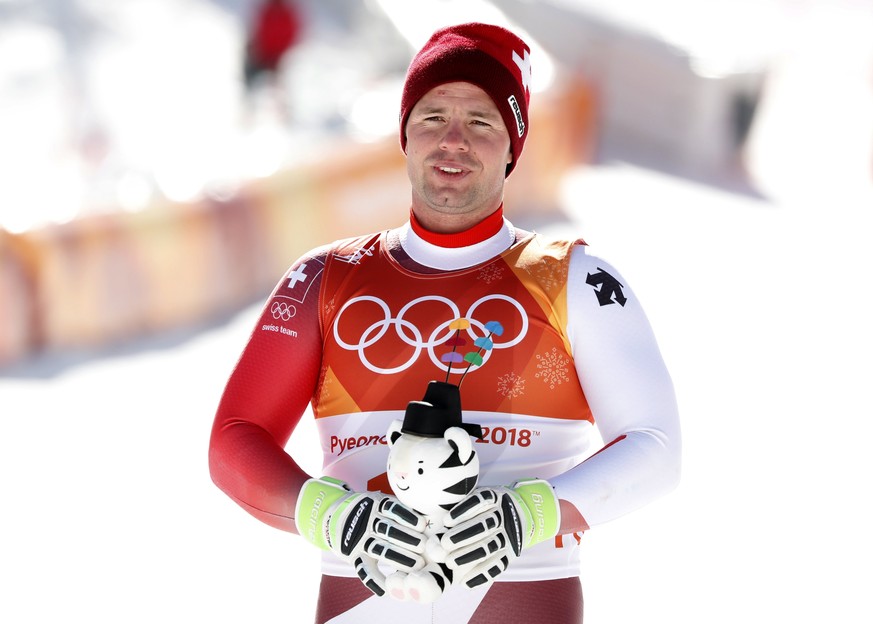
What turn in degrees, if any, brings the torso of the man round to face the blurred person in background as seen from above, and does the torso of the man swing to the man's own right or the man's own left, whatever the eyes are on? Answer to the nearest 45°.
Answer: approximately 180°

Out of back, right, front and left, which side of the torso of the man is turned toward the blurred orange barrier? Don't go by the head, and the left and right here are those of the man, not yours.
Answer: back

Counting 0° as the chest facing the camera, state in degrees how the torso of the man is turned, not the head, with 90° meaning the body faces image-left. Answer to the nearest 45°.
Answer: approximately 0°
